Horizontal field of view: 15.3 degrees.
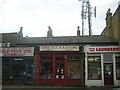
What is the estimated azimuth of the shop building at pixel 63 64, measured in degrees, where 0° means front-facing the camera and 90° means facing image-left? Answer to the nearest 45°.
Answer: approximately 0°
